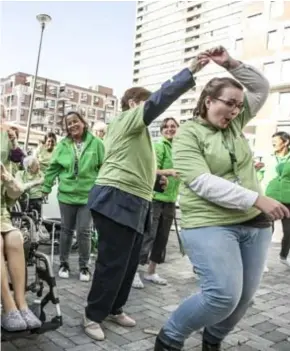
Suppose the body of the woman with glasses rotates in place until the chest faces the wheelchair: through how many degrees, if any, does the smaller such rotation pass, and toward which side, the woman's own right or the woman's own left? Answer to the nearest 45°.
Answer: approximately 135° to the woman's own right

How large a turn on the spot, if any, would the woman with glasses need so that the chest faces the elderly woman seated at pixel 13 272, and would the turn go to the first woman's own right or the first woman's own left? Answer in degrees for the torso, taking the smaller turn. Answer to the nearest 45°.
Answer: approximately 135° to the first woman's own right

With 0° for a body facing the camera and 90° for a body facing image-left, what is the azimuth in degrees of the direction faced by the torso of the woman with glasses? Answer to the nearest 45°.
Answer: approximately 315°
